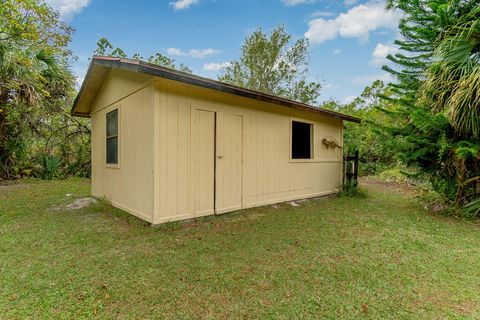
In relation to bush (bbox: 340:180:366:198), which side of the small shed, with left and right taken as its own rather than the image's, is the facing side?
left

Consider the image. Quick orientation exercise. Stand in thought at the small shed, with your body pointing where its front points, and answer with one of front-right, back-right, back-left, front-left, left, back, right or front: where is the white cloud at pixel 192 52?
back-left

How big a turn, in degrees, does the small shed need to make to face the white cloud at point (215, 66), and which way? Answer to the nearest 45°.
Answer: approximately 135° to its left

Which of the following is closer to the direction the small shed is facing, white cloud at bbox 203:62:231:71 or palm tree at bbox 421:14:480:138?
the palm tree

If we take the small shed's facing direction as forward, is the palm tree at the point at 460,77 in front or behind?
in front

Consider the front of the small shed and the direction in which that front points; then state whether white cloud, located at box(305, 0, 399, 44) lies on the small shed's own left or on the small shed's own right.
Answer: on the small shed's own left

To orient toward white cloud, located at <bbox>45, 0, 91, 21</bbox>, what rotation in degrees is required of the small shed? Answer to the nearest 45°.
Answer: approximately 180°

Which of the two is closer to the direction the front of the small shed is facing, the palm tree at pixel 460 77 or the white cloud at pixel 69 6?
the palm tree
